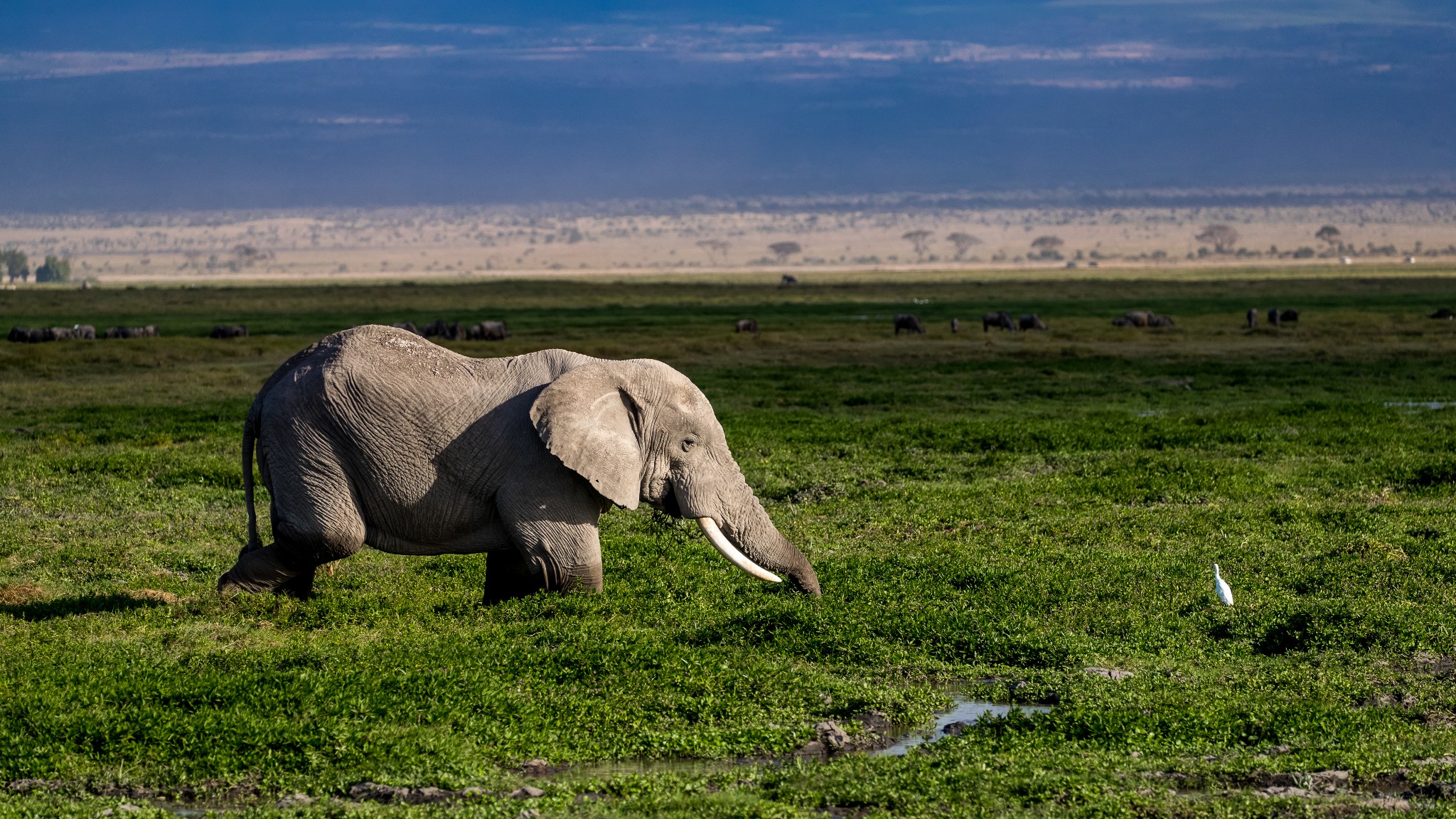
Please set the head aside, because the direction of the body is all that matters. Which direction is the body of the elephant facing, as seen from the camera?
to the viewer's right

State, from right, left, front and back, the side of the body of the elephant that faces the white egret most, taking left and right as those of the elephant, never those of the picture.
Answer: front
